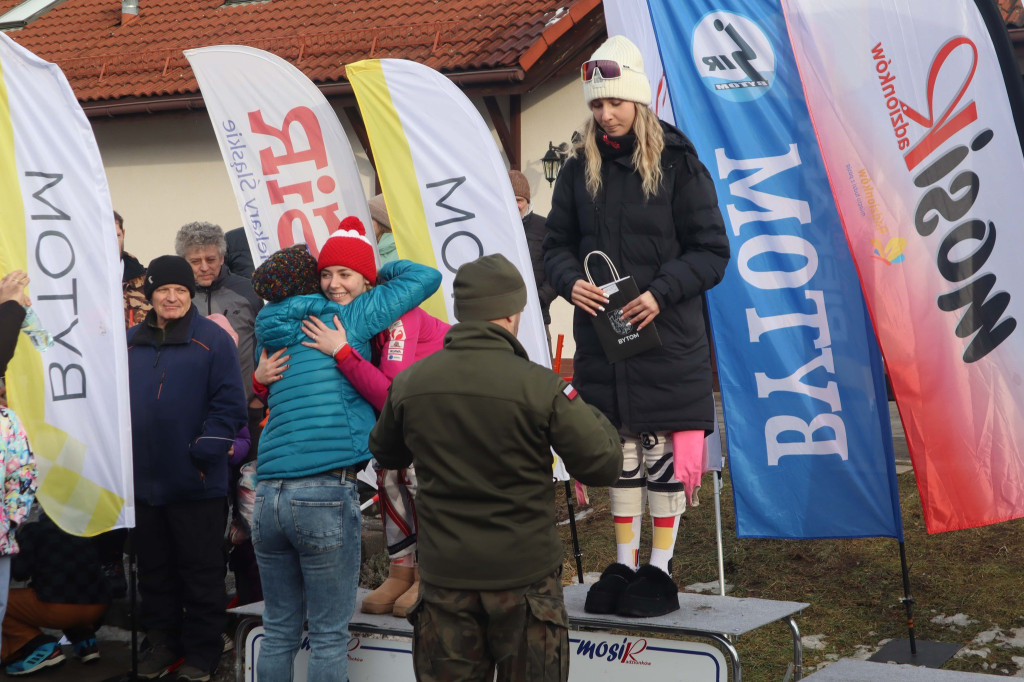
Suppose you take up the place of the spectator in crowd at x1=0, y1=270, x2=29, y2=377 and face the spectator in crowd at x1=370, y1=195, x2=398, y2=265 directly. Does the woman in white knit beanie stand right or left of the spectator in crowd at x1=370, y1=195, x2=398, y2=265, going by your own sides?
right

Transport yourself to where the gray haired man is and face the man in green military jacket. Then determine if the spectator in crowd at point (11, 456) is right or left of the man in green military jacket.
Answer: right

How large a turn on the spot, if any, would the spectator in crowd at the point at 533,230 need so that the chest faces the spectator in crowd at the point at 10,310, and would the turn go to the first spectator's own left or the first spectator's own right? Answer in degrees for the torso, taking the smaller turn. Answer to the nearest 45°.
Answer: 0° — they already face them

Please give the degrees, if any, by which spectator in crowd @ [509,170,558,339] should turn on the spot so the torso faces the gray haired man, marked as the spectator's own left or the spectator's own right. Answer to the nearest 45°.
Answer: approximately 45° to the spectator's own right

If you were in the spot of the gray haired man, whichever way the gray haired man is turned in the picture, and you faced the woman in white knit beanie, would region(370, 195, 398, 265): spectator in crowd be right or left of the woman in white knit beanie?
left

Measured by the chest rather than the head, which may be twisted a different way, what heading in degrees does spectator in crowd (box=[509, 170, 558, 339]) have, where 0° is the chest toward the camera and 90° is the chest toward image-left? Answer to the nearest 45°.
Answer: approximately 45°
